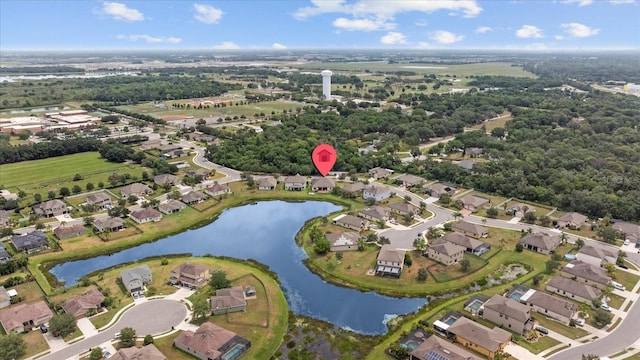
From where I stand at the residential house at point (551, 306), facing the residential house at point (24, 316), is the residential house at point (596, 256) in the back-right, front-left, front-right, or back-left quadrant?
back-right

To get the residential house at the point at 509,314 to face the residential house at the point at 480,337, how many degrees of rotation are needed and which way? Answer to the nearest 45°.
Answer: approximately 90° to its right

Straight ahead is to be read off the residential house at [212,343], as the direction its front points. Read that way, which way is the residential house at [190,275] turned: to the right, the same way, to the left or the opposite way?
to the left

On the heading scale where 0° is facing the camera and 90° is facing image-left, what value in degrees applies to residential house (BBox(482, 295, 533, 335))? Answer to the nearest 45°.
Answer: approximately 315°

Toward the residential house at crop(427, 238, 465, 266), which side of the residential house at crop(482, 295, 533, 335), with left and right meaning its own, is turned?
back

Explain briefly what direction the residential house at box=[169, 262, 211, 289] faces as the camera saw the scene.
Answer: facing the viewer and to the left of the viewer

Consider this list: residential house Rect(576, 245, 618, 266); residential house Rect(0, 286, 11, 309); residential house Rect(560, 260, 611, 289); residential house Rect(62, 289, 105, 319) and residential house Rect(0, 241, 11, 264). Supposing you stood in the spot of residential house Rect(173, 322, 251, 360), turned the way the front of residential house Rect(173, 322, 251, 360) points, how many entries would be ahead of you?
3

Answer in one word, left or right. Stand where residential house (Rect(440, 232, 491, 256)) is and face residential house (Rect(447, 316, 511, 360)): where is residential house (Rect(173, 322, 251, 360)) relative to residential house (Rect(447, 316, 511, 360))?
right

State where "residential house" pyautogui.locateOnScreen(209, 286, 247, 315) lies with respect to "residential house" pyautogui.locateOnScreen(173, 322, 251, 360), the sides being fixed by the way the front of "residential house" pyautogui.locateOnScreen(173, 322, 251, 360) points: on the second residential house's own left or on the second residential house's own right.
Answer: on the second residential house's own right

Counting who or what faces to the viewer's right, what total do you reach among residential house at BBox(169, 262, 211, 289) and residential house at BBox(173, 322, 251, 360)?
0

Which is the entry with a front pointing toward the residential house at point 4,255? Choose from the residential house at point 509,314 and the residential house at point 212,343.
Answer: the residential house at point 212,343

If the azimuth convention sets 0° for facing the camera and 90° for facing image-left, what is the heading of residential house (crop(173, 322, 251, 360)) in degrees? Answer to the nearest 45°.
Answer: approximately 135°

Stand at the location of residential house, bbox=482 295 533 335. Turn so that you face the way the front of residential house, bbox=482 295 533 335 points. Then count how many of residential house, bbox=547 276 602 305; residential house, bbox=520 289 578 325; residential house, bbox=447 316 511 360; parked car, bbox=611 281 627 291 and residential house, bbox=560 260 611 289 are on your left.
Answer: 4

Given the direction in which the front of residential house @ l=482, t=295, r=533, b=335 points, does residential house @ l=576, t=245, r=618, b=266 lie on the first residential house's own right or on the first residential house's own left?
on the first residential house's own left

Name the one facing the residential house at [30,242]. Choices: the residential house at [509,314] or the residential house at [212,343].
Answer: the residential house at [212,343]

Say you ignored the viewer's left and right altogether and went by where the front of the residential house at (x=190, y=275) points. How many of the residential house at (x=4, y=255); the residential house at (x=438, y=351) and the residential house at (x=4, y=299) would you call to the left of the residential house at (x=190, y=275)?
1

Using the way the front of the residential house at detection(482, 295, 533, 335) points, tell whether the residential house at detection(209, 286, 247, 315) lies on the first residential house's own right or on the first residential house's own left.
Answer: on the first residential house's own right

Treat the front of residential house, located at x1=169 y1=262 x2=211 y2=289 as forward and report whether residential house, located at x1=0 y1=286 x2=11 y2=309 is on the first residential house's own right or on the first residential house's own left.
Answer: on the first residential house's own right

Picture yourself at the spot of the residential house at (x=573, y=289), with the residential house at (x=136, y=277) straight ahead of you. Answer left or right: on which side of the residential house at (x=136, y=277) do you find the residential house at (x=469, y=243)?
right

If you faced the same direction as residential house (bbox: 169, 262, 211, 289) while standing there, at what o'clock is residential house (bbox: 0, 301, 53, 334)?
residential house (bbox: 0, 301, 53, 334) is roughly at 1 o'clock from residential house (bbox: 169, 262, 211, 289).

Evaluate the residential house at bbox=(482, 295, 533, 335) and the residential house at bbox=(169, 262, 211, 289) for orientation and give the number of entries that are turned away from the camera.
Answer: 0

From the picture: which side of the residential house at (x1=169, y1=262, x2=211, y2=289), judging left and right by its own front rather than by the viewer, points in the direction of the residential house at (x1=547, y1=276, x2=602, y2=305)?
left

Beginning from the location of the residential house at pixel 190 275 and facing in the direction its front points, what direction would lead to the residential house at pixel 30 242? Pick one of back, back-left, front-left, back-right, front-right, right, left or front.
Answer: right
